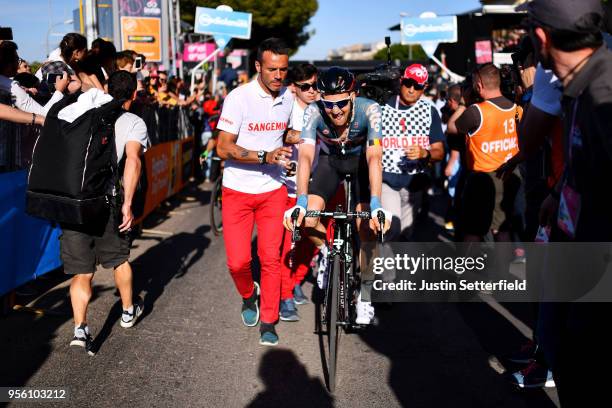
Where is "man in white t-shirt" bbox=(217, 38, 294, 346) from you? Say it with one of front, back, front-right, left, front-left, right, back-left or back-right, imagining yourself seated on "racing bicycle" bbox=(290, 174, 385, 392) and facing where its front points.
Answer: back-right

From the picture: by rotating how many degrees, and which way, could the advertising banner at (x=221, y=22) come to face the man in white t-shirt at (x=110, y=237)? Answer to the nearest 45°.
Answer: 0° — it already faces them

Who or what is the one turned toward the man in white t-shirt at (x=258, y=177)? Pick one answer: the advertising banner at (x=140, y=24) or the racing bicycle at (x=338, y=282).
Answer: the advertising banner

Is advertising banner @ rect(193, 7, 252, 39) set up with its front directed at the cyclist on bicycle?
yes

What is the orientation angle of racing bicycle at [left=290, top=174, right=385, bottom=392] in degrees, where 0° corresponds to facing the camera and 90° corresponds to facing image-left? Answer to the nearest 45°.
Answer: approximately 0°

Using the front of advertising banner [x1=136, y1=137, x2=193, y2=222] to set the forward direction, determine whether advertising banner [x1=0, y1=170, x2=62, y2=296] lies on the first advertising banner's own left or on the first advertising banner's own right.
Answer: on the first advertising banner's own right

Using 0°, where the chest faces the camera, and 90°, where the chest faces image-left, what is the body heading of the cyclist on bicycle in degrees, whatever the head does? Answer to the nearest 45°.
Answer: approximately 0°

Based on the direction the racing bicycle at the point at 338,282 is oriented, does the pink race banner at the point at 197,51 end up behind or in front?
behind
